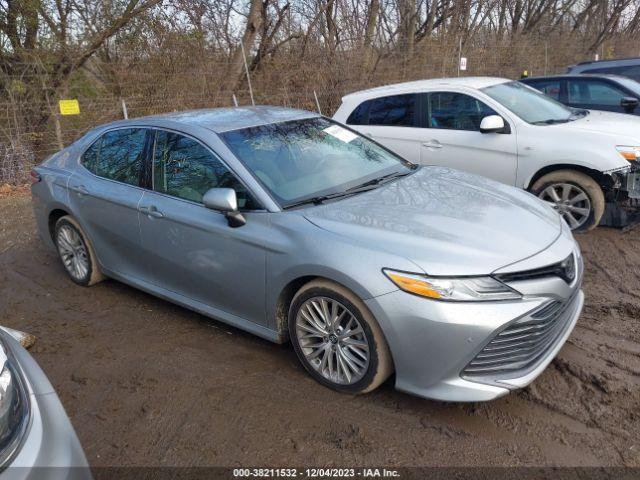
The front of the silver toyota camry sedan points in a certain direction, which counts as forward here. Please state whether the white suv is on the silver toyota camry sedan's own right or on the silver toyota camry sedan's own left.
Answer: on the silver toyota camry sedan's own left

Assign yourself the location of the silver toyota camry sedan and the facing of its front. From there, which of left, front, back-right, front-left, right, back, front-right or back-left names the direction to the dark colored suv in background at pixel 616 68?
left

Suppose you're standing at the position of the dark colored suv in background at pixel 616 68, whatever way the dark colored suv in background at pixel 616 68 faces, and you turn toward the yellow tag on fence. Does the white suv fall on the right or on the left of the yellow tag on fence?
left

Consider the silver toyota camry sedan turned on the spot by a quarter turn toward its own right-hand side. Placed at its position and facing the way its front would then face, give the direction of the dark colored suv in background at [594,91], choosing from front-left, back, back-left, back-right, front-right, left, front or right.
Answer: back

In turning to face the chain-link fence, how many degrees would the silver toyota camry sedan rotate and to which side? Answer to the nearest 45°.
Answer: approximately 135° to its left

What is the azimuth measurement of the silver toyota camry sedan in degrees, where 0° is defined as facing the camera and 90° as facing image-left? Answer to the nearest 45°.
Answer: approximately 315°
